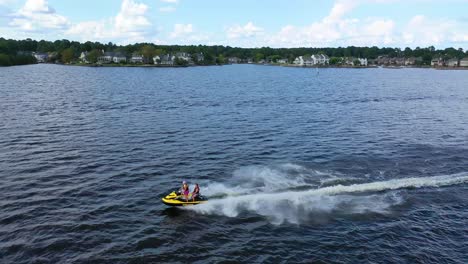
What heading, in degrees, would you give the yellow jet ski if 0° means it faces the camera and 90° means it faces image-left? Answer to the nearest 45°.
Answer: approximately 90°
